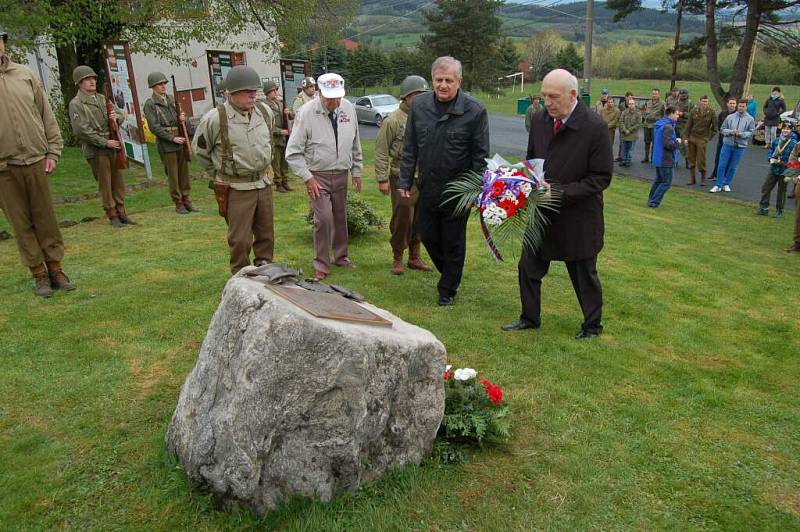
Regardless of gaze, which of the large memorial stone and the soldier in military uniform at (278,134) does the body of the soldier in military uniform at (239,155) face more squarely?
the large memorial stone

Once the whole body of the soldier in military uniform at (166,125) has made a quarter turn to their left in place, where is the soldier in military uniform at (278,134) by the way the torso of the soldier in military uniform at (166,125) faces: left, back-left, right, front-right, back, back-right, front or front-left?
front

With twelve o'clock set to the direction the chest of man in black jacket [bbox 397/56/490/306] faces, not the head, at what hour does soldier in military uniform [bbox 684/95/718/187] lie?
The soldier in military uniform is roughly at 7 o'clock from the man in black jacket.

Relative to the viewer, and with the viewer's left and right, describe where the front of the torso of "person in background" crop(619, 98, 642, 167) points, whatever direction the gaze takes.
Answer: facing the viewer and to the left of the viewer

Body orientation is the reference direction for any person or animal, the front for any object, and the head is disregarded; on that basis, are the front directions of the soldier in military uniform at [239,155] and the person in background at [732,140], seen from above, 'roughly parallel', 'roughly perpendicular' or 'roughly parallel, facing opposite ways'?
roughly perpendicular

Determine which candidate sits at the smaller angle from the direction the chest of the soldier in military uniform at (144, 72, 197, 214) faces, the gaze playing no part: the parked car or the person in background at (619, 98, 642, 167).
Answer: the person in background

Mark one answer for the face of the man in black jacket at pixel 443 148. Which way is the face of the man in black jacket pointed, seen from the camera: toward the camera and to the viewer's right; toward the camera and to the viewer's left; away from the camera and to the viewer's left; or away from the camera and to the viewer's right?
toward the camera and to the viewer's left

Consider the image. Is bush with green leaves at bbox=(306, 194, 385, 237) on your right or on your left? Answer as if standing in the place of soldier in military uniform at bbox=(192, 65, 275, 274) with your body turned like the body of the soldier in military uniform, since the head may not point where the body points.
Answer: on your left

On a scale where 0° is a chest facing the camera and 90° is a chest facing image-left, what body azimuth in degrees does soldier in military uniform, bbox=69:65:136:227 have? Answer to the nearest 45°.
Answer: approximately 315°

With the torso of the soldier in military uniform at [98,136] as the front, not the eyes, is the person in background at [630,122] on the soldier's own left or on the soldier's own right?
on the soldier's own left

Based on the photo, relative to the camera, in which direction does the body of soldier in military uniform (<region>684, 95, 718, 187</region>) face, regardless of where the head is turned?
toward the camera

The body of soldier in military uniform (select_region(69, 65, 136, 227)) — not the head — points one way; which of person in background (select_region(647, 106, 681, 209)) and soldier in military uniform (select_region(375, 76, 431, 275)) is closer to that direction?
the soldier in military uniform

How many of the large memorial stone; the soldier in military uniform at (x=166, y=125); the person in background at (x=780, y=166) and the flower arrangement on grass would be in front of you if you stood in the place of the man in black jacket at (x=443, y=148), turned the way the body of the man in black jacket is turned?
2

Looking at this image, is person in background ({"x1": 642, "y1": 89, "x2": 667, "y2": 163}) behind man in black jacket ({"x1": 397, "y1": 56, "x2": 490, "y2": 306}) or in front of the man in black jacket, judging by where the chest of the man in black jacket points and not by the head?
behind

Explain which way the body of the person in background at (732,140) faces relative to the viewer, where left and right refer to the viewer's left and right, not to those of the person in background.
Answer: facing the viewer
